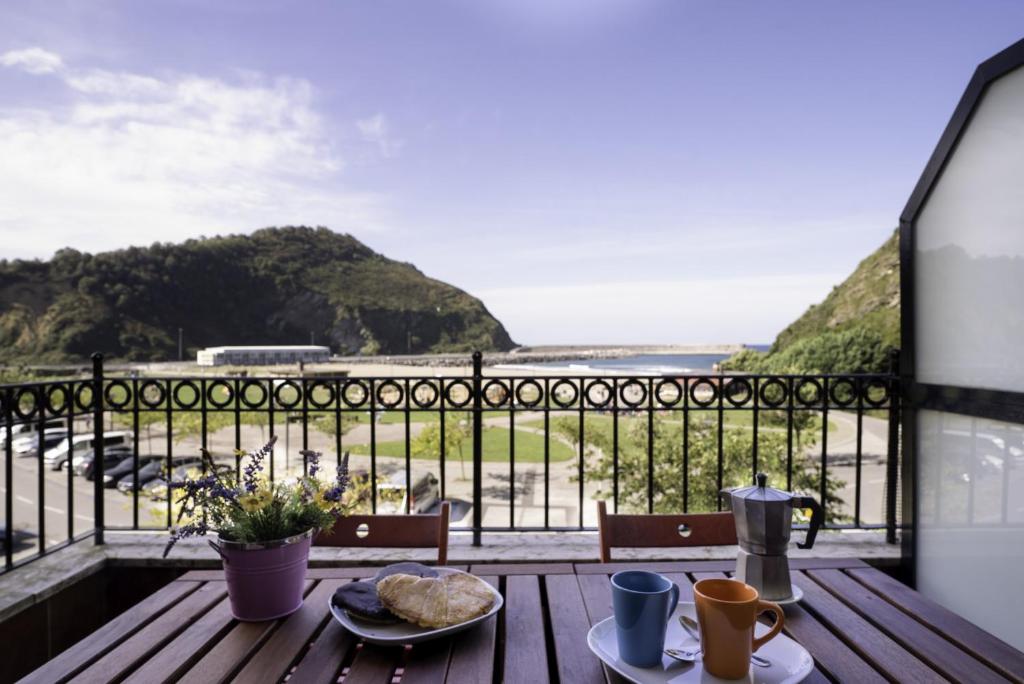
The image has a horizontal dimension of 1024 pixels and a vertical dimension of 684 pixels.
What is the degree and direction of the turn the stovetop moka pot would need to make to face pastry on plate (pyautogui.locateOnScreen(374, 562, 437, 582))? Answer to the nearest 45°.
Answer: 0° — it already faces it

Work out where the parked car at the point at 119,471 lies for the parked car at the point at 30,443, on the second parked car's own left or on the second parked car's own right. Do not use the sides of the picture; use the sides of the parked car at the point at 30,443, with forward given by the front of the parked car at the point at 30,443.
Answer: on the second parked car's own left

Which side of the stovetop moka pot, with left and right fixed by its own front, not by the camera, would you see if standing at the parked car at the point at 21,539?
front

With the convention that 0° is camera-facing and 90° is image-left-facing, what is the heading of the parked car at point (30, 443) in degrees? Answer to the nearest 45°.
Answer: approximately 45°

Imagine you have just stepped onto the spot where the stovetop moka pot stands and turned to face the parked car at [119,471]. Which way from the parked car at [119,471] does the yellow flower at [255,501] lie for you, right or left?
left

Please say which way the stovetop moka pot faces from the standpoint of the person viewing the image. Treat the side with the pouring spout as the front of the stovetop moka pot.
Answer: facing to the left of the viewer

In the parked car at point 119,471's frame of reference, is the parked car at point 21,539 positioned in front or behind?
in front

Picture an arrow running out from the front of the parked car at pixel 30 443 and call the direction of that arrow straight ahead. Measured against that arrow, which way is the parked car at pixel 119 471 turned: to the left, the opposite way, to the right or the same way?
the same way

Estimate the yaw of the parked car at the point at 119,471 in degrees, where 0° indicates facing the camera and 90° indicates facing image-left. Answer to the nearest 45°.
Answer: approximately 45°
